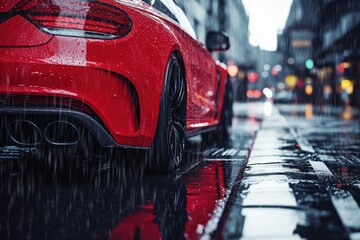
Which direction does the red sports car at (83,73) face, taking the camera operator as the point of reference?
facing away from the viewer and to the right of the viewer

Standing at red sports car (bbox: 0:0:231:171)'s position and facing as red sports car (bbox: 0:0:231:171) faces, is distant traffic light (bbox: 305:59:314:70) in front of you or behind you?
in front
